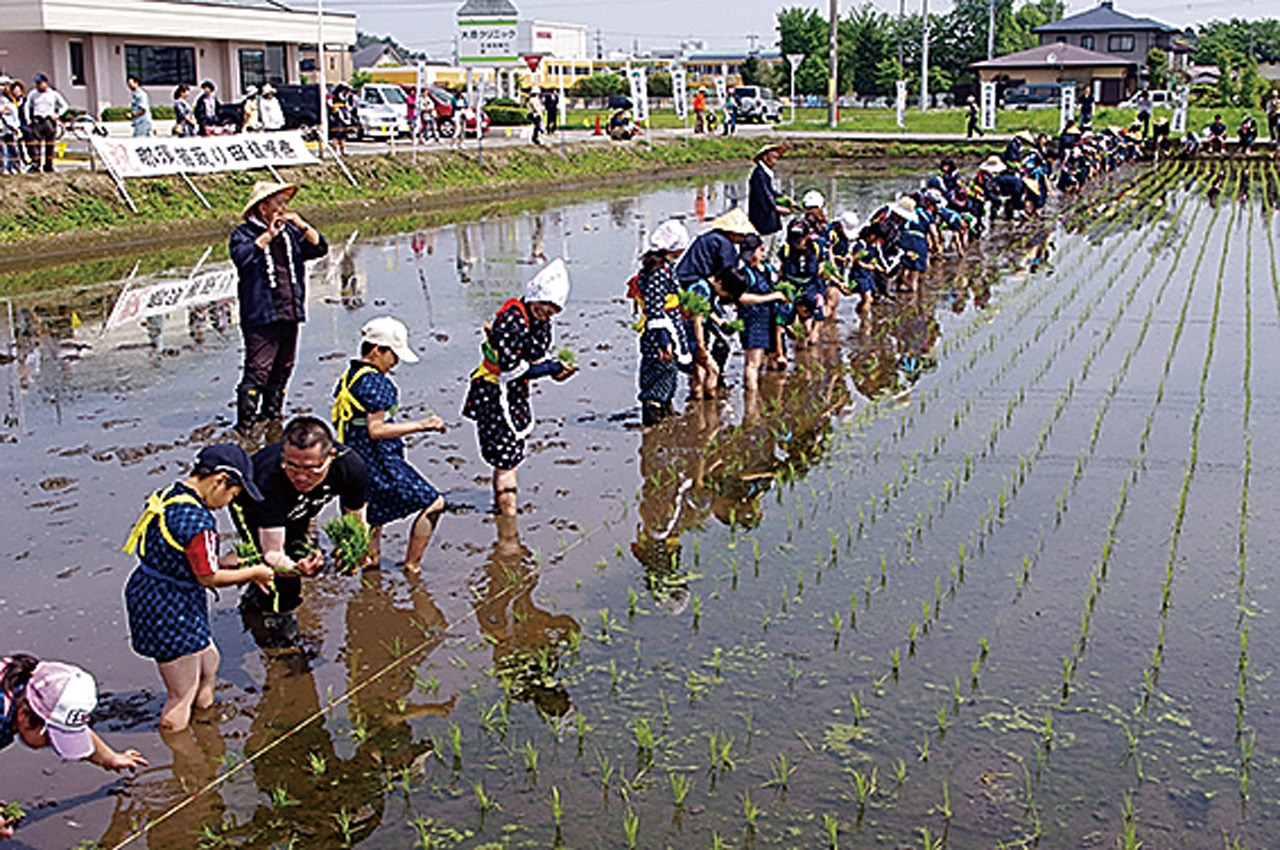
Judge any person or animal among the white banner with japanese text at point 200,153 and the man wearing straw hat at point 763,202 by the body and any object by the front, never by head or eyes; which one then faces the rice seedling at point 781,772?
the white banner with japanese text

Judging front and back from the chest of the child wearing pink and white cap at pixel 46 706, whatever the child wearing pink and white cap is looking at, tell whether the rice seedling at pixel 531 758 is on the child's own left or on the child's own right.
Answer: on the child's own left

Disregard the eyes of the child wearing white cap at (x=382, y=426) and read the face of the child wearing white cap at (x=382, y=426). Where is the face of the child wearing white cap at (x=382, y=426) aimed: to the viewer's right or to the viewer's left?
to the viewer's right

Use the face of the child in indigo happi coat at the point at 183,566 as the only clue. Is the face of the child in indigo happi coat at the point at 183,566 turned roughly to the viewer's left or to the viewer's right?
to the viewer's right

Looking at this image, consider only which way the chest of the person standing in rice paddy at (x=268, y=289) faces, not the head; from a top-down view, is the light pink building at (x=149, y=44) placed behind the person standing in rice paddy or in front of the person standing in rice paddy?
behind

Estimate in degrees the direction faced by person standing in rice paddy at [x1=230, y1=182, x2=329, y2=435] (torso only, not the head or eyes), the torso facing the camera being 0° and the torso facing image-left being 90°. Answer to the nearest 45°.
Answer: approximately 315°

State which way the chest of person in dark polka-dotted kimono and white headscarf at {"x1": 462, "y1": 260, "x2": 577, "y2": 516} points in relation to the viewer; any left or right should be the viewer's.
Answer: facing to the right of the viewer

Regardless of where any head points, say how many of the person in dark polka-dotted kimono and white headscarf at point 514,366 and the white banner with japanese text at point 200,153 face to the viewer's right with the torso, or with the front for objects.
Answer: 1
